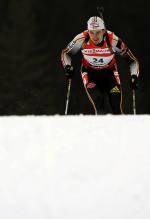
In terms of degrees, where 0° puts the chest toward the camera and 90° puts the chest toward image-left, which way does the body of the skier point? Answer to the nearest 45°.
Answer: approximately 0°
